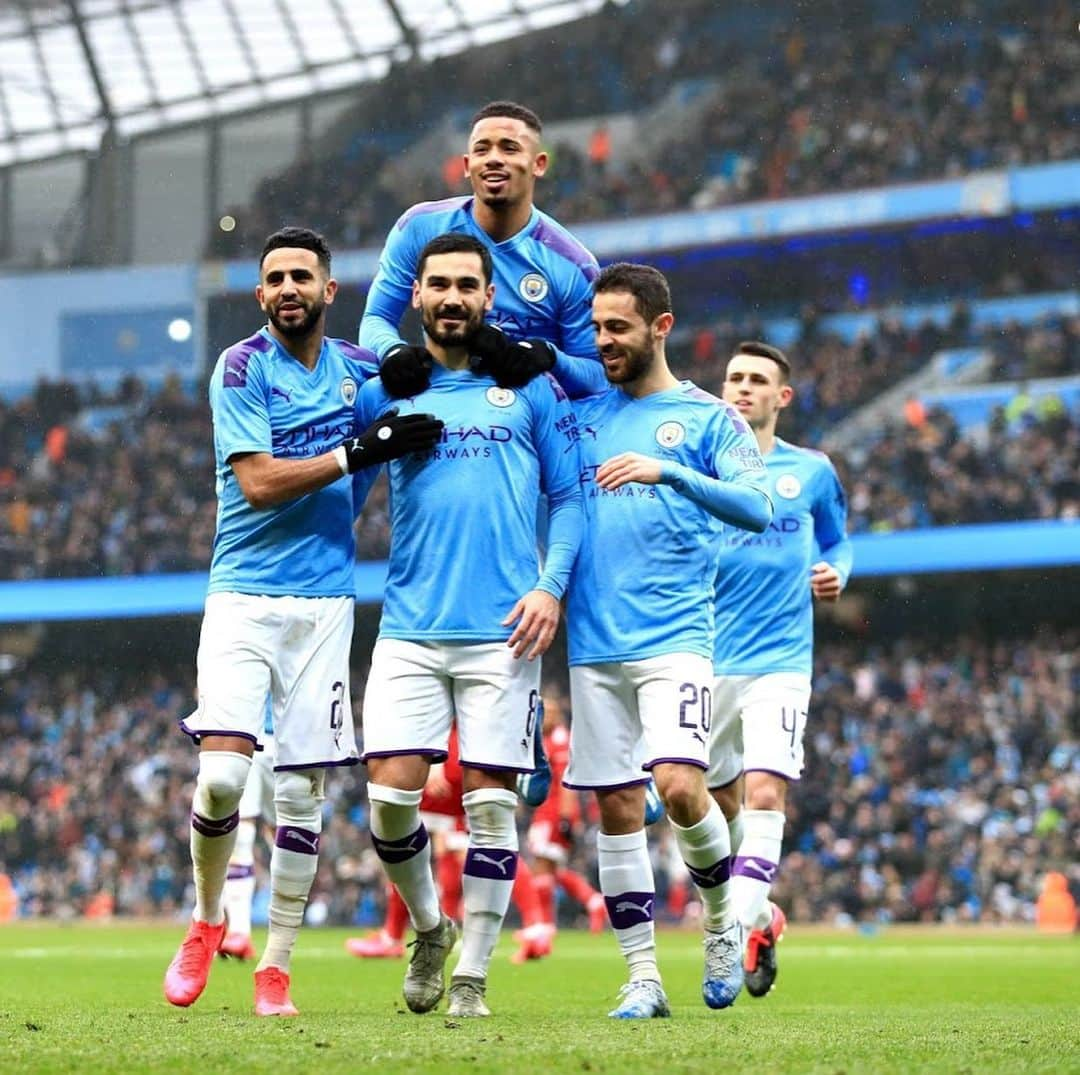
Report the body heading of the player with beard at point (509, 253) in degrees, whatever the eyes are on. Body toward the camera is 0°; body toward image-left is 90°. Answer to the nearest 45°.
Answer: approximately 0°

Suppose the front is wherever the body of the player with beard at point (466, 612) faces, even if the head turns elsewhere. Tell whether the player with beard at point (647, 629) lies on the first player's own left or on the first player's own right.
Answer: on the first player's own left
